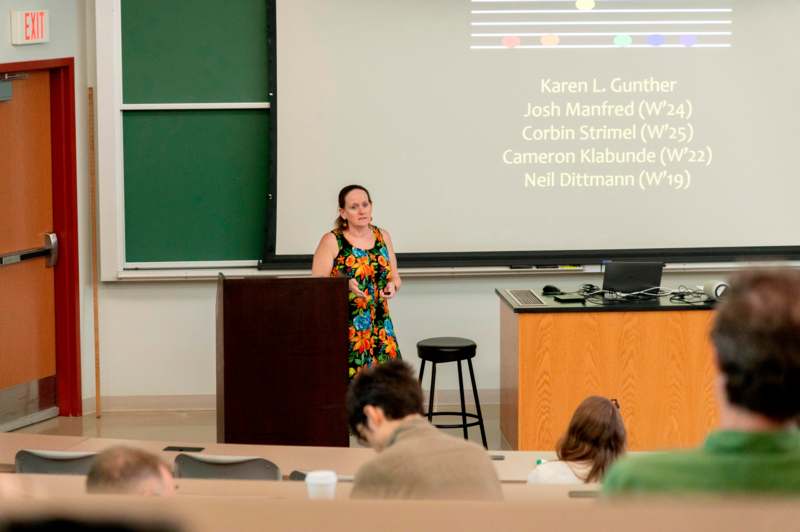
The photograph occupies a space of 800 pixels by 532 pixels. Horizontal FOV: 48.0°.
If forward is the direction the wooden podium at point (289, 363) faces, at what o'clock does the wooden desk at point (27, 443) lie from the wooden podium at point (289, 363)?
The wooden desk is roughly at 2 o'clock from the wooden podium.

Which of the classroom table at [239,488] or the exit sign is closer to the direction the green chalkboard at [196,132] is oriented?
the classroom table

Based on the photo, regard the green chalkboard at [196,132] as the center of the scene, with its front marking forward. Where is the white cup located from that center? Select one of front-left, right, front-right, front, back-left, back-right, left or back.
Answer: front

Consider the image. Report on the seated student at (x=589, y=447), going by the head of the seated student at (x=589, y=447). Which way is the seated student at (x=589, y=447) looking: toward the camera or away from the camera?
away from the camera

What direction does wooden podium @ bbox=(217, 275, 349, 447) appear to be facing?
toward the camera

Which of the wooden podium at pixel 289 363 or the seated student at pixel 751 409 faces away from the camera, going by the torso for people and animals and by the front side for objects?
the seated student

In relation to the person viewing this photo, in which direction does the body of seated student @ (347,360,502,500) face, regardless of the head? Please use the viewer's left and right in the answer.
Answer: facing away from the viewer and to the left of the viewer

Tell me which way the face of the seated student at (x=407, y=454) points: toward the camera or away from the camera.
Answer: away from the camera

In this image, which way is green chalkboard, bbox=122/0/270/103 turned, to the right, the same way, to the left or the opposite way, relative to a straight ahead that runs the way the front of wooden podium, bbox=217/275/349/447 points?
the same way

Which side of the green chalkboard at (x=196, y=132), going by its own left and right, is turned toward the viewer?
front

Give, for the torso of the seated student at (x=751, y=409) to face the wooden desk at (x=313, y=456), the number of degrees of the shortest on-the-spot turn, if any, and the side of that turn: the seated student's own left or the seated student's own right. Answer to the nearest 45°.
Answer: approximately 45° to the seated student's own left

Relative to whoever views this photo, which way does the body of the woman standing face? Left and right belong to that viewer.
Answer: facing the viewer and to the right of the viewer

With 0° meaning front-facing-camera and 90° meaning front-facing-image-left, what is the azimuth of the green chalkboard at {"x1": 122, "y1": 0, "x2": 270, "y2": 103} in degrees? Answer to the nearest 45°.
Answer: approximately 0°

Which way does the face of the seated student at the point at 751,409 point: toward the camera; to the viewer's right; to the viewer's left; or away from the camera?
away from the camera

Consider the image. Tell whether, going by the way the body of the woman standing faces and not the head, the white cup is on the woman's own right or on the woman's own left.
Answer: on the woman's own right

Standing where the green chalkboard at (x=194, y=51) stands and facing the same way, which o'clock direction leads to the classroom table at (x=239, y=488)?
The classroom table is roughly at 12 o'clock from the green chalkboard.

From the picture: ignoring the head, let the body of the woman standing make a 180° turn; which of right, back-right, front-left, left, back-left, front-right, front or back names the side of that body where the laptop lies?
back-right

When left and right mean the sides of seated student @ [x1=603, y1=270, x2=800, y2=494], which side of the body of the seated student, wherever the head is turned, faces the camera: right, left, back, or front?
back
